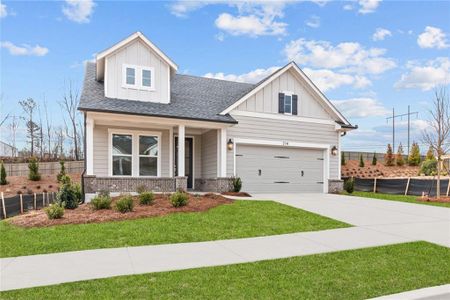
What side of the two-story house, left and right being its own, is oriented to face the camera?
front

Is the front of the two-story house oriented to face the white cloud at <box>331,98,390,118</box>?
no

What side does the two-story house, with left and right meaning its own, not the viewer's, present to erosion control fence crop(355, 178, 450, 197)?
left

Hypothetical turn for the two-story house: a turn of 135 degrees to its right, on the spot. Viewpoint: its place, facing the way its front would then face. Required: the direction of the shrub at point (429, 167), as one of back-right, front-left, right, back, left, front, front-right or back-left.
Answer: right

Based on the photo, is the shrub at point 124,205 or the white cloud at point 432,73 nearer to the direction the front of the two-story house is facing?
the shrub

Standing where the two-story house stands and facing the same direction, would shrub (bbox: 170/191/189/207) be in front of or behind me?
in front

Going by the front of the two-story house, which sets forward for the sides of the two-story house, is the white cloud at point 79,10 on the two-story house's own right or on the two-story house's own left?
on the two-story house's own right

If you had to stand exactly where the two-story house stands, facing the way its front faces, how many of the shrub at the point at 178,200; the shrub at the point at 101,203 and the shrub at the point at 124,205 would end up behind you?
0

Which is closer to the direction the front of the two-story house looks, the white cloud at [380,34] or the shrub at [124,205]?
the shrub

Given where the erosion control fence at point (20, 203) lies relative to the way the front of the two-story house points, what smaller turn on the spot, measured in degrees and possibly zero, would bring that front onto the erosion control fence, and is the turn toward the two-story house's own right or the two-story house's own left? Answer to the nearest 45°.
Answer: approximately 90° to the two-story house's own right

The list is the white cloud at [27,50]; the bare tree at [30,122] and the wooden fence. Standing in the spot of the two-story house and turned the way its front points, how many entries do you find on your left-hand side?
0
